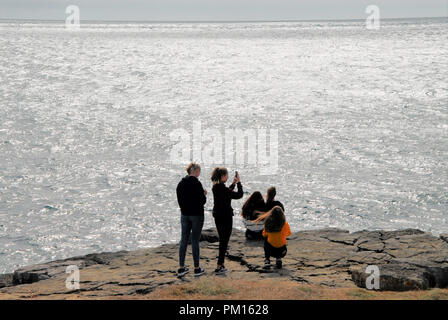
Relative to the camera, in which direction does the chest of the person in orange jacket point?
away from the camera

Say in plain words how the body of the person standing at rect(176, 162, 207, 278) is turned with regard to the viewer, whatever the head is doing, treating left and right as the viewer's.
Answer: facing away from the viewer and to the right of the viewer

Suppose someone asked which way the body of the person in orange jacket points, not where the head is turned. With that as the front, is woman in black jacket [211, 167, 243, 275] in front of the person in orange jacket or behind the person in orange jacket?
behind
